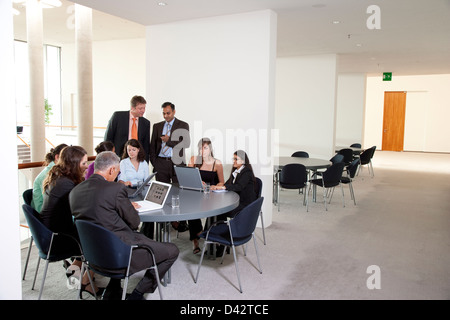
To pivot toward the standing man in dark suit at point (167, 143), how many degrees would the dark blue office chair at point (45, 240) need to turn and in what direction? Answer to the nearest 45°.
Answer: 0° — it already faces them

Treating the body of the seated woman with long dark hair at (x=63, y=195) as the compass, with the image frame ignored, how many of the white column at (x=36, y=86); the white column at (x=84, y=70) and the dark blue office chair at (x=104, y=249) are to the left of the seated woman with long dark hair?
2

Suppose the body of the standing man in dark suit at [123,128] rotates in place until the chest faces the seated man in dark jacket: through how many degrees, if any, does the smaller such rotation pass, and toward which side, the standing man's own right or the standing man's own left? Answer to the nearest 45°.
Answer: approximately 45° to the standing man's own right

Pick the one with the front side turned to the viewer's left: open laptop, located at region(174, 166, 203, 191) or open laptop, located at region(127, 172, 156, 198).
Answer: open laptop, located at region(127, 172, 156, 198)

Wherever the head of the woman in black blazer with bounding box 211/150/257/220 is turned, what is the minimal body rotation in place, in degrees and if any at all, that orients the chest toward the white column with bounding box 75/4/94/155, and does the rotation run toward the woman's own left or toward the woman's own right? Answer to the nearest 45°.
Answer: approximately 45° to the woman's own right

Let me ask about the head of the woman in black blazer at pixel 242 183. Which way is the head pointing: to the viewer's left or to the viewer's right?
to the viewer's left

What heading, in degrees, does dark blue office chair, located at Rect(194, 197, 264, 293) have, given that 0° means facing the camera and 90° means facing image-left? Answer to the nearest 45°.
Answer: approximately 135°

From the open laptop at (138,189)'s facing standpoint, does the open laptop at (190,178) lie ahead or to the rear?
to the rear

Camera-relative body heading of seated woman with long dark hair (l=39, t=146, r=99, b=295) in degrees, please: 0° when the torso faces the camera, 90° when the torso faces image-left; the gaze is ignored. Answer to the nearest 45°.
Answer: approximately 270°

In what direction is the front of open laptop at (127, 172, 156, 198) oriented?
to the viewer's left

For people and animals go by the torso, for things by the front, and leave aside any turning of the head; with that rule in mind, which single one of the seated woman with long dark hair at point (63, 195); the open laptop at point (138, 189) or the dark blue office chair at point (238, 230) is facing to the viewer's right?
the seated woman with long dark hair

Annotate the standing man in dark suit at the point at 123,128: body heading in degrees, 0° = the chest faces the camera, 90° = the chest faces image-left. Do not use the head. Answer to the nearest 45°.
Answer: approximately 315°
